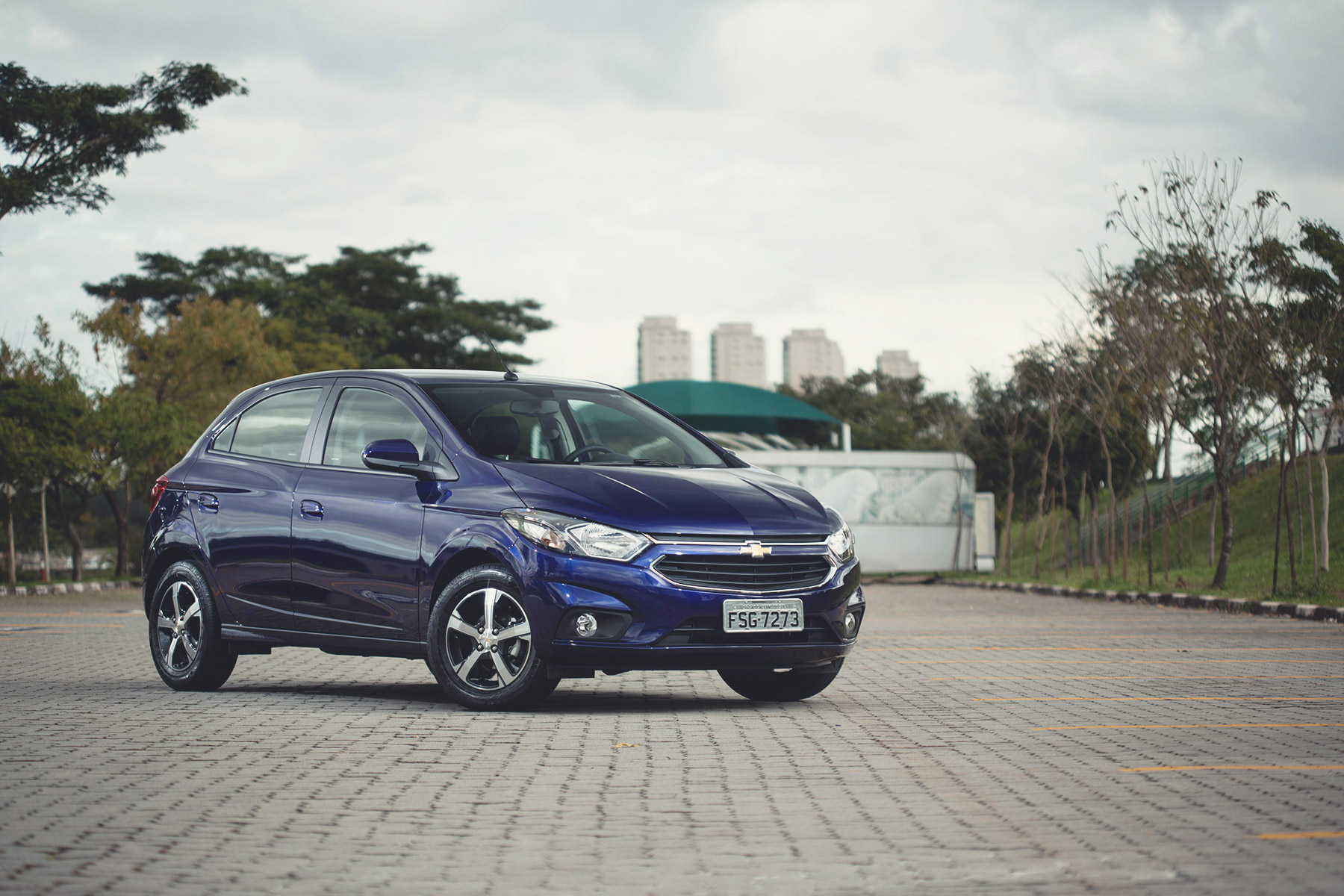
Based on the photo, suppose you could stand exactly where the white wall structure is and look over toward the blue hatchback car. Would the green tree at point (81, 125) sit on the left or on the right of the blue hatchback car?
right

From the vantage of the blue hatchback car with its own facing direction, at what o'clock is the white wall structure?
The white wall structure is roughly at 8 o'clock from the blue hatchback car.

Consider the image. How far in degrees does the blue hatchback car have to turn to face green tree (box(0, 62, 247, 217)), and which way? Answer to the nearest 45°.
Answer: approximately 135° to its left

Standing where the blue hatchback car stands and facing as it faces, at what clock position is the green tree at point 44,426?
The green tree is roughly at 7 o'clock from the blue hatchback car.

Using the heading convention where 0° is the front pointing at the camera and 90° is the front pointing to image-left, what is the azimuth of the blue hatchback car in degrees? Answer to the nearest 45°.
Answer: approximately 315°
